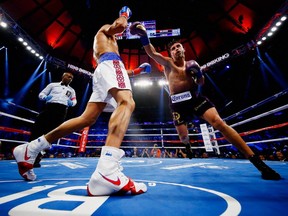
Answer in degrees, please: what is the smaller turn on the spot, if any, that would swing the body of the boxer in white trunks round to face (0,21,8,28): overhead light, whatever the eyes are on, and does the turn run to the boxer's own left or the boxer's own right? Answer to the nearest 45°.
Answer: approximately 90° to the boxer's own left

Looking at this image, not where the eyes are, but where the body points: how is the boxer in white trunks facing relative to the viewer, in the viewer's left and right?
facing away from the viewer and to the right of the viewer

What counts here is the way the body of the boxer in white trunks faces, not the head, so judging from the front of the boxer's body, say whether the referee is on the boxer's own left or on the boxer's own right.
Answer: on the boxer's own left
